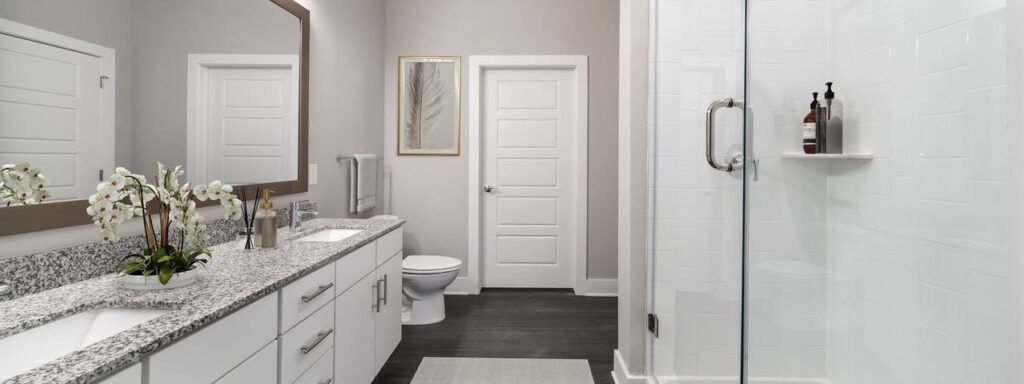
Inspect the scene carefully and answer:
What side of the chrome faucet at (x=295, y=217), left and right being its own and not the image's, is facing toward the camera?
right

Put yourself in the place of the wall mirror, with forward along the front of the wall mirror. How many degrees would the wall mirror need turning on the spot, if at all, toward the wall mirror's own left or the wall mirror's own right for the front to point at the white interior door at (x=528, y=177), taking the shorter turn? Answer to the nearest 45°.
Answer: approximately 90° to the wall mirror's own left

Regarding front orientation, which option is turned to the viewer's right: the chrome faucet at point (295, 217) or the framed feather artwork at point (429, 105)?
the chrome faucet
